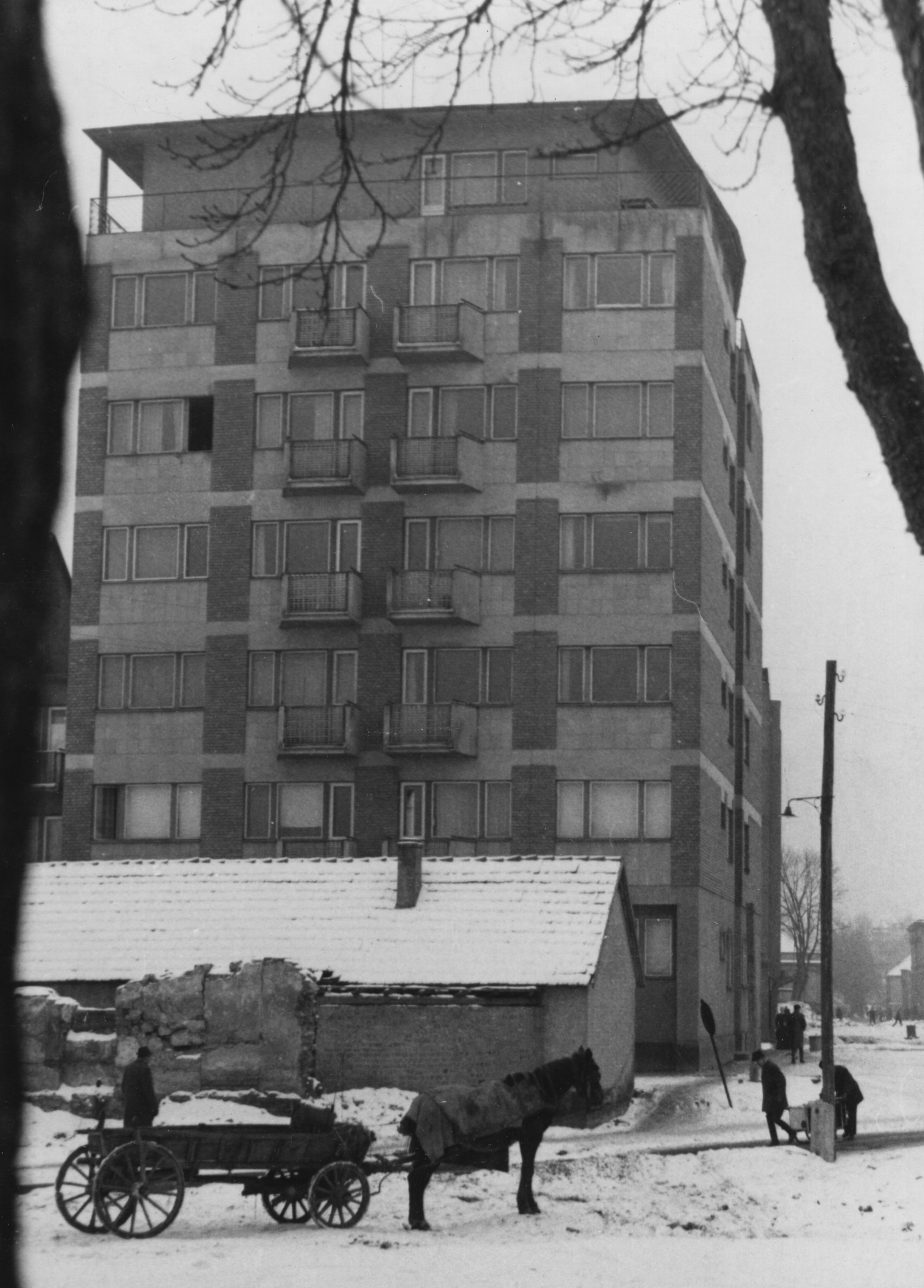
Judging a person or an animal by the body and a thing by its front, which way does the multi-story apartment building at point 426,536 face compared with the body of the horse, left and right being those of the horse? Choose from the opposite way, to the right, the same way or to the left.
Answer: to the right

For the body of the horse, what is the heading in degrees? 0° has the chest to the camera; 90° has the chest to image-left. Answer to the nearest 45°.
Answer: approximately 270°

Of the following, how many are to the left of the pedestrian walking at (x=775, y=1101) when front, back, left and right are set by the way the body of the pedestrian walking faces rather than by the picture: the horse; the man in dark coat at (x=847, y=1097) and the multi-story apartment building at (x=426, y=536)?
1

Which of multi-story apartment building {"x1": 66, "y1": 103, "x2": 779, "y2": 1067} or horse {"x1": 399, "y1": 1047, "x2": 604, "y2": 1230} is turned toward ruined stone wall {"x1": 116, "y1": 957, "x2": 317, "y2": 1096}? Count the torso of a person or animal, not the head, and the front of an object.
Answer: the multi-story apartment building

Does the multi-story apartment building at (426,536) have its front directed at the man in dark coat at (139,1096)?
yes

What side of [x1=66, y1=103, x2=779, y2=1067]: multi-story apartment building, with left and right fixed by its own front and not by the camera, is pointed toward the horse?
front

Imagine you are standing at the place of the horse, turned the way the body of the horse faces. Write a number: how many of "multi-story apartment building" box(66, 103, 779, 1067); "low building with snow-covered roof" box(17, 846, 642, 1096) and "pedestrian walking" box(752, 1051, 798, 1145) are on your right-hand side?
0

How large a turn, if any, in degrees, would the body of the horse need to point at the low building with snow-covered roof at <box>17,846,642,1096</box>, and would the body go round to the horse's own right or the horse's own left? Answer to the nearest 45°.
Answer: approximately 90° to the horse's own left

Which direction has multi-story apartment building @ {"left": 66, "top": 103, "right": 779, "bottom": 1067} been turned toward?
toward the camera
